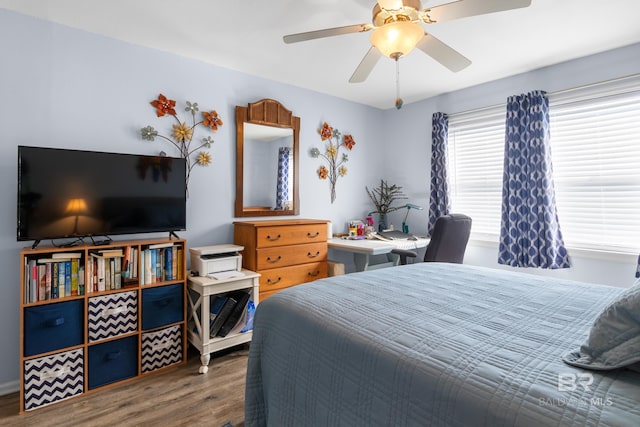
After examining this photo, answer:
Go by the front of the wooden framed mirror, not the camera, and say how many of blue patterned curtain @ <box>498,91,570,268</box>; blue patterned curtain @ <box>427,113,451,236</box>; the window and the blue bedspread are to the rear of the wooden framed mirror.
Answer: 0

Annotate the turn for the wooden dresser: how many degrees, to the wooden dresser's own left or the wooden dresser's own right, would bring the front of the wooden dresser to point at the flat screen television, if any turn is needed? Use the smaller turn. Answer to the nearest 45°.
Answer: approximately 90° to the wooden dresser's own right

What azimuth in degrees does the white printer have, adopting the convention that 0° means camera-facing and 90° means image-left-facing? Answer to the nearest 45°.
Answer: approximately 315°

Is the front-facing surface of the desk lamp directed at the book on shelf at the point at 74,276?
no

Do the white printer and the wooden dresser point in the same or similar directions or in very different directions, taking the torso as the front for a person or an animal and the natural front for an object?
same or similar directions

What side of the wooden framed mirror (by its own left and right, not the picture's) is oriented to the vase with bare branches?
left

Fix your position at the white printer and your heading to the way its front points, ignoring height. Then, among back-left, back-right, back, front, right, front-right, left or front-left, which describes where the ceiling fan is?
front

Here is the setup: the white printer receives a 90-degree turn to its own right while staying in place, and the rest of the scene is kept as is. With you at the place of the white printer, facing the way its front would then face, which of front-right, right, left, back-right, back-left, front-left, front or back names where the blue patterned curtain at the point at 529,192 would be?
back-left

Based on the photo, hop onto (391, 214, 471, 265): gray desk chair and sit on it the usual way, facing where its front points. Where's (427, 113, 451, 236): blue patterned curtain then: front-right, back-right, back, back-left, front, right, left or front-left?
front-right

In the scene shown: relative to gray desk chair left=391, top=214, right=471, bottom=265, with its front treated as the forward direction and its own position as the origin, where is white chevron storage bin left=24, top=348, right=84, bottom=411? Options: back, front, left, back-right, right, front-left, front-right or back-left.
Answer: left

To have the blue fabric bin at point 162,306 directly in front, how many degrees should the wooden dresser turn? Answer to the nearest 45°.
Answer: approximately 90° to its right

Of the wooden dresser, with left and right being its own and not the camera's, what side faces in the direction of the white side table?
right

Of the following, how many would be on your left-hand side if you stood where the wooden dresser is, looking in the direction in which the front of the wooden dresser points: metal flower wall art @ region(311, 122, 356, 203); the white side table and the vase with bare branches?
2

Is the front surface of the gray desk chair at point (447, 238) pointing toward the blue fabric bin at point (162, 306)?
no

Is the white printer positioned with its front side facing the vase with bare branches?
no

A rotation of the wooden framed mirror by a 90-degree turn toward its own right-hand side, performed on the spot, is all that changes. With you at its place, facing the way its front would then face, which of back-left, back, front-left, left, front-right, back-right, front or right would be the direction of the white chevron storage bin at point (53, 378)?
front
